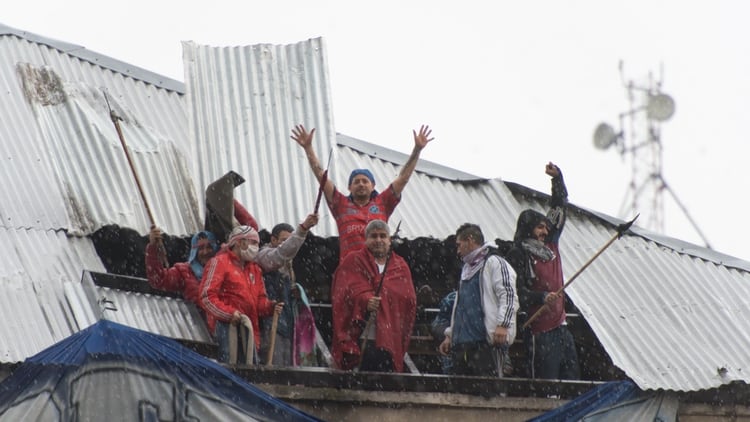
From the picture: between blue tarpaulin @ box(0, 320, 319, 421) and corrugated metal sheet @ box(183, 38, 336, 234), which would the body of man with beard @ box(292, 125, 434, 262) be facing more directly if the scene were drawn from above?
the blue tarpaulin

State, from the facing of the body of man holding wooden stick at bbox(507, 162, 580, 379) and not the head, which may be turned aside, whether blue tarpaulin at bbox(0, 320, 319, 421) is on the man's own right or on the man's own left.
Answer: on the man's own right

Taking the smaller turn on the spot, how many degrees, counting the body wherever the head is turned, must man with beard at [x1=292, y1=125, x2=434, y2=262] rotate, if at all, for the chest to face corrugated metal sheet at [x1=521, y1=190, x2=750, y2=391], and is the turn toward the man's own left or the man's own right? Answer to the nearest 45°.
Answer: approximately 90° to the man's own left

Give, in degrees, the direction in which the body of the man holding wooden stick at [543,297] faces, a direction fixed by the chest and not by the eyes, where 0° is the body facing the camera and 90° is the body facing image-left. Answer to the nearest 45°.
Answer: approximately 315°

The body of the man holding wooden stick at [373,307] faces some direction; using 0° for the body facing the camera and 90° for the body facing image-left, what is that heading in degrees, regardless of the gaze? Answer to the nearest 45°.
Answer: approximately 0°

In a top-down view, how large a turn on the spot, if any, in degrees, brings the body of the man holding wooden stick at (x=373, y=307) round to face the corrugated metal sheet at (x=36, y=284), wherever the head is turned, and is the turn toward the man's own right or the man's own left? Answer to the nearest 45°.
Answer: approximately 90° to the man's own right
